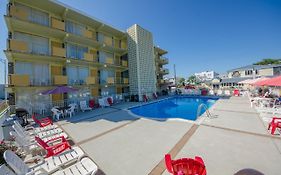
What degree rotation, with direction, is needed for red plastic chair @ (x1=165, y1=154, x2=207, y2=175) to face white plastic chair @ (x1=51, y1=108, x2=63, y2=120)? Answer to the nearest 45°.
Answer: approximately 45° to its left

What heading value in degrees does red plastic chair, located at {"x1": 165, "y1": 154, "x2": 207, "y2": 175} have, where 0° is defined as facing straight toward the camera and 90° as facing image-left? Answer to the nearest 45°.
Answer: approximately 180°

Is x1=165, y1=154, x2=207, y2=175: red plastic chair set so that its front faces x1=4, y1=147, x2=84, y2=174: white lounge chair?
no

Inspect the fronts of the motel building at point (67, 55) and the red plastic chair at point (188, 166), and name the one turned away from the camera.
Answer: the red plastic chair

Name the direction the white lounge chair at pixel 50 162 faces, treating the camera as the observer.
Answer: facing away from the viewer and to the right of the viewer

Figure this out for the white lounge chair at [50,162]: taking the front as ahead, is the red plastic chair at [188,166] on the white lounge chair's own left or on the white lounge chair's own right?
on the white lounge chair's own right

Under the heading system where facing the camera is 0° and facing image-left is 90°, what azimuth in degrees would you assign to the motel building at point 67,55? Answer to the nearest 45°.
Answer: approximately 315°

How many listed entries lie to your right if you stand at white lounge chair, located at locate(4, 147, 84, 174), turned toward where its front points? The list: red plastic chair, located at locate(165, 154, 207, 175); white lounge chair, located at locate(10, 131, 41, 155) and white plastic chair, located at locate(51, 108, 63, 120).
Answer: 1

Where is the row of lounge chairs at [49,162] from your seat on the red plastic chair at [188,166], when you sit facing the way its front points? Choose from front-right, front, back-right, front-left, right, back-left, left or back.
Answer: left

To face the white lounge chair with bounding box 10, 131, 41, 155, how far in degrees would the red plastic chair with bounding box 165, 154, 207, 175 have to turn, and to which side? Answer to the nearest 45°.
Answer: approximately 90° to its left

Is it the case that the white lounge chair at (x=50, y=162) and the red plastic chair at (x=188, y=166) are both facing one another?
no

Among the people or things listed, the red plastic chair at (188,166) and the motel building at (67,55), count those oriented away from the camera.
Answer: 1

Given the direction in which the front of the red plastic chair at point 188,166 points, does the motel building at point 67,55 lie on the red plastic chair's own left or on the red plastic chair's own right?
on the red plastic chair's own left

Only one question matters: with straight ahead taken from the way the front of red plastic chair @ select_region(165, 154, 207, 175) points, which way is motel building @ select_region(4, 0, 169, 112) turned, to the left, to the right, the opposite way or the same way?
to the right

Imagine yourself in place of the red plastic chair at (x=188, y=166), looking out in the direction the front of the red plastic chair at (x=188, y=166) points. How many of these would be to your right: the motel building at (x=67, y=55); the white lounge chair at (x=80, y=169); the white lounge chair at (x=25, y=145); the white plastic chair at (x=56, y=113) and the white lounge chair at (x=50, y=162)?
0

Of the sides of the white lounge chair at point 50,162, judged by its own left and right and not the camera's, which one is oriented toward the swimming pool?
front
